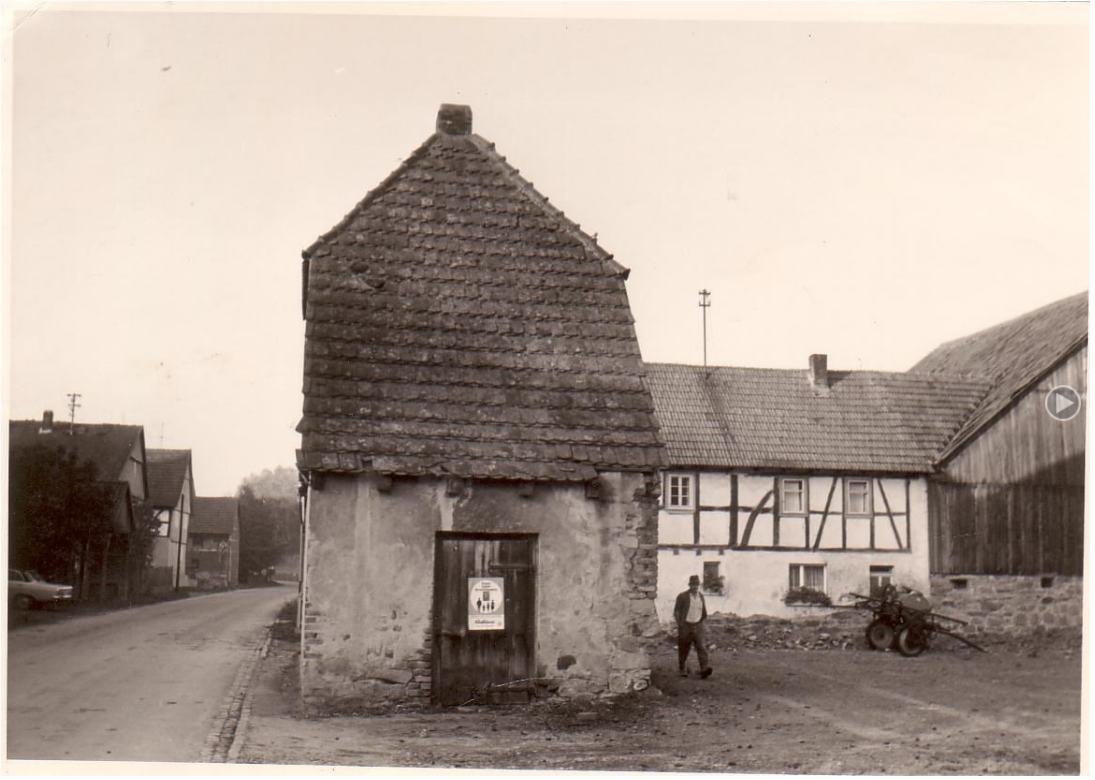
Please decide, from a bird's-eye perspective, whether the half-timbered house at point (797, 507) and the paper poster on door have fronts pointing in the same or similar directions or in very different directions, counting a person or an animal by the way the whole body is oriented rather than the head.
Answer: same or similar directions

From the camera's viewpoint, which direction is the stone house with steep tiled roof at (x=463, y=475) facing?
toward the camera

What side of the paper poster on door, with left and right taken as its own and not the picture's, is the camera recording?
front

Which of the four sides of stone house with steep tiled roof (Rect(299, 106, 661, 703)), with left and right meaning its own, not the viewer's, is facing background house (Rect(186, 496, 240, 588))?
back

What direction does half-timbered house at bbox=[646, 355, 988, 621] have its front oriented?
toward the camera

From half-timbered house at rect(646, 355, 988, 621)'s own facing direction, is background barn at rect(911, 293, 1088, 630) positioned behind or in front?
in front
